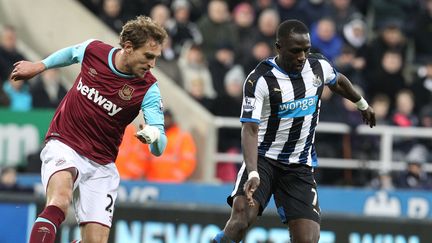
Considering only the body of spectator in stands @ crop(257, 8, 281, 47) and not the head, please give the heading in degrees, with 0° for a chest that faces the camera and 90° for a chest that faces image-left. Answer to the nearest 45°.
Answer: approximately 0°

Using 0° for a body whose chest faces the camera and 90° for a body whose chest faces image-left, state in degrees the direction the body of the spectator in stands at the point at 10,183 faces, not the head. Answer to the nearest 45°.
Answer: approximately 0°

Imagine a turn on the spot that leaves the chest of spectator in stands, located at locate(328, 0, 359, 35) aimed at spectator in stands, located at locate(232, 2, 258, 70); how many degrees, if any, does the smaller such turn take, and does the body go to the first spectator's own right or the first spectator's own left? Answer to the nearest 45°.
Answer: approximately 45° to the first spectator's own right

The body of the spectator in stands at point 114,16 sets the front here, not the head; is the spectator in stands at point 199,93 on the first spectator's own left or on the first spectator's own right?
on the first spectator's own left

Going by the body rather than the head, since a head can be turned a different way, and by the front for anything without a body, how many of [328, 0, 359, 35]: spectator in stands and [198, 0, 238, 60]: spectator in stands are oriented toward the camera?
2

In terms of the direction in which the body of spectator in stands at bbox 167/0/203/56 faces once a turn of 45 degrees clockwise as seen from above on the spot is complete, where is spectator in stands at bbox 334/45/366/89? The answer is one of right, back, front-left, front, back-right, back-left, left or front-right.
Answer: back-left

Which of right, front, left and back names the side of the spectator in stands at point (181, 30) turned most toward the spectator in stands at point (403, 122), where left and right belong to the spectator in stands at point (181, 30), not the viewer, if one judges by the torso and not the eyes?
left

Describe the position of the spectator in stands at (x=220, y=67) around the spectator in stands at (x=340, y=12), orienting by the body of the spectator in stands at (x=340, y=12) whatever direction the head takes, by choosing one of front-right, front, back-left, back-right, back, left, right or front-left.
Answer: front-right
